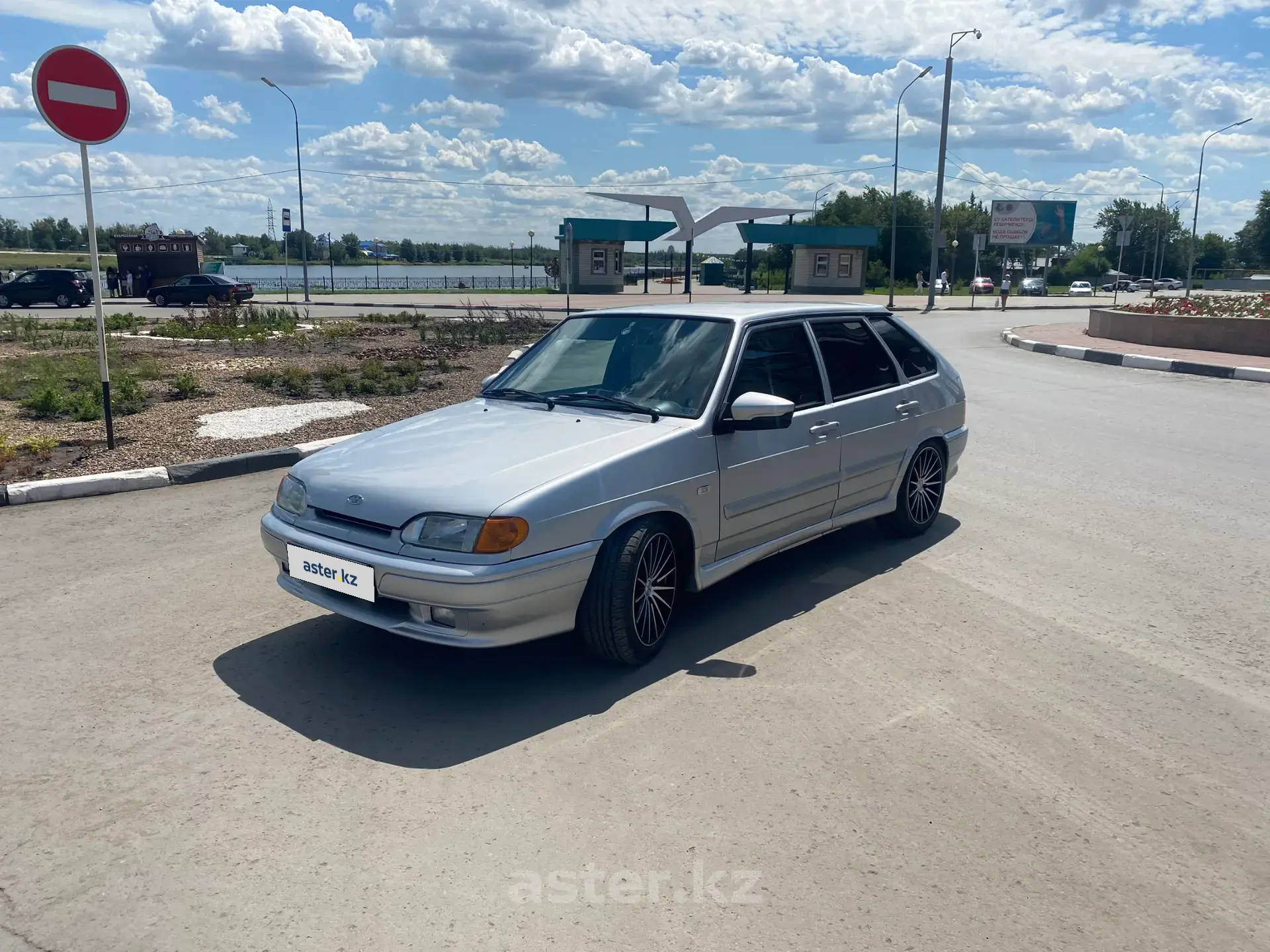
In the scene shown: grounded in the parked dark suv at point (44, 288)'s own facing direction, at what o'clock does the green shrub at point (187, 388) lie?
The green shrub is roughly at 9 o'clock from the parked dark suv.

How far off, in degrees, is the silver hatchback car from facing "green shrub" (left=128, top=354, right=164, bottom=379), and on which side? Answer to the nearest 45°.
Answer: approximately 90° to its right

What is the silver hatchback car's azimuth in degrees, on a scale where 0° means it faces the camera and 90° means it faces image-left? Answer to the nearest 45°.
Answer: approximately 45°

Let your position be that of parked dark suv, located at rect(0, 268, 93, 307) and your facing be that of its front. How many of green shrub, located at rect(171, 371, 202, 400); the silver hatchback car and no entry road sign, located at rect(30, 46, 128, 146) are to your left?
3

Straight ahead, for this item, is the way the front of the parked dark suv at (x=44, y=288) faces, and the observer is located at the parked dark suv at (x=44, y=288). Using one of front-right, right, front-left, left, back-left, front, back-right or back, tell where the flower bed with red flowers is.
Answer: back-left

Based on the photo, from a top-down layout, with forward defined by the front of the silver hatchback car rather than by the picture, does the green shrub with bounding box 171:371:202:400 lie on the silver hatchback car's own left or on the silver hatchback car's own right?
on the silver hatchback car's own right

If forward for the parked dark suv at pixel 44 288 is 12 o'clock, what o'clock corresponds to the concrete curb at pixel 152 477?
The concrete curb is roughly at 9 o'clock from the parked dark suv.

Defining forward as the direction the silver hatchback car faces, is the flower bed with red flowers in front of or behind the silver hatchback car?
behind
